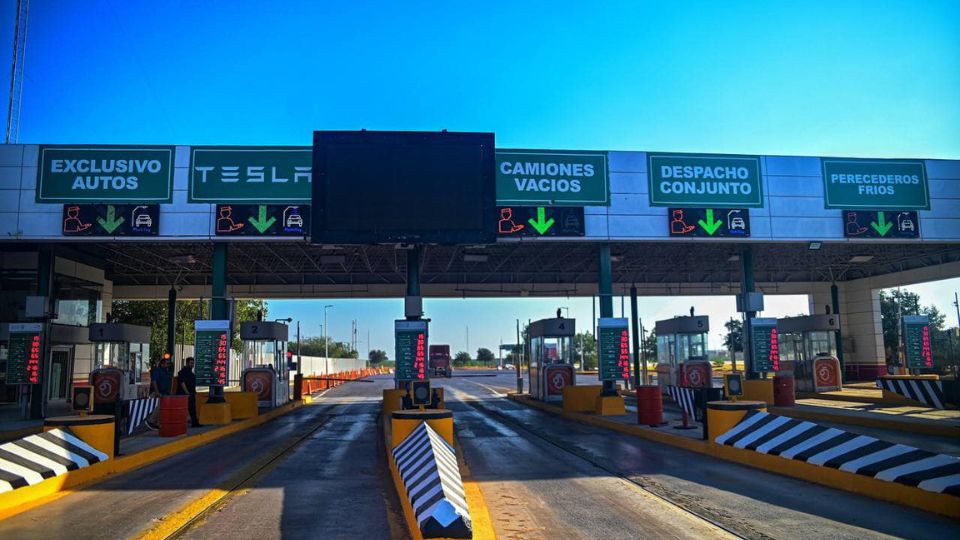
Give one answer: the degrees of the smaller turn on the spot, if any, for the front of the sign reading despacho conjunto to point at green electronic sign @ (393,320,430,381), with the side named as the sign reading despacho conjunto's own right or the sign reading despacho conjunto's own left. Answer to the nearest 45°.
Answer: approximately 90° to the sign reading despacho conjunto's own right

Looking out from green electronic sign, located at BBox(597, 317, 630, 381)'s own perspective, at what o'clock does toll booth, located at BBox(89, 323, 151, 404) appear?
The toll booth is roughly at 3 o'clock from the green electronic sign.

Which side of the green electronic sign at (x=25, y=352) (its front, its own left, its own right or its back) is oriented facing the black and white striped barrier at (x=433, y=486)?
front

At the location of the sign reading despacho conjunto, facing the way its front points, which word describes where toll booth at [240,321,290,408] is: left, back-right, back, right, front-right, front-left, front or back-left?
right

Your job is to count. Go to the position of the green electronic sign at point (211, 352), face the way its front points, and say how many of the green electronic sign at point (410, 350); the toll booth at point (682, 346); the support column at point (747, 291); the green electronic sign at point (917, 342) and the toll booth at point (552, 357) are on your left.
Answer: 5

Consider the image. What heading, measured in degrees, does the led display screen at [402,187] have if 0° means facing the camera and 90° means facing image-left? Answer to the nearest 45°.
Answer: approximately 0°

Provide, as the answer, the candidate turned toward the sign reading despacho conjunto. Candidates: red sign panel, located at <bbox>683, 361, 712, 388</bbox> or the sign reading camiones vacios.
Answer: the red sign panel

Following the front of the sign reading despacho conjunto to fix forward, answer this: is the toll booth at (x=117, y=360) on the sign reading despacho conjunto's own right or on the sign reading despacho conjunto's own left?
on the sign reading despacho conjunto's own right

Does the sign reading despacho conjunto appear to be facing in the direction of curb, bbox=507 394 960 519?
yes

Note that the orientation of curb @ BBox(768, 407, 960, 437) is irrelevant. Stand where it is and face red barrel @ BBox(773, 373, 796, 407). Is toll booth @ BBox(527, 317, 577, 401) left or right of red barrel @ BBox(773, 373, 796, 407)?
left

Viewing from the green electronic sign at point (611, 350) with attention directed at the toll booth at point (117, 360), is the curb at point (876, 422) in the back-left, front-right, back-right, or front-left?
back-left
